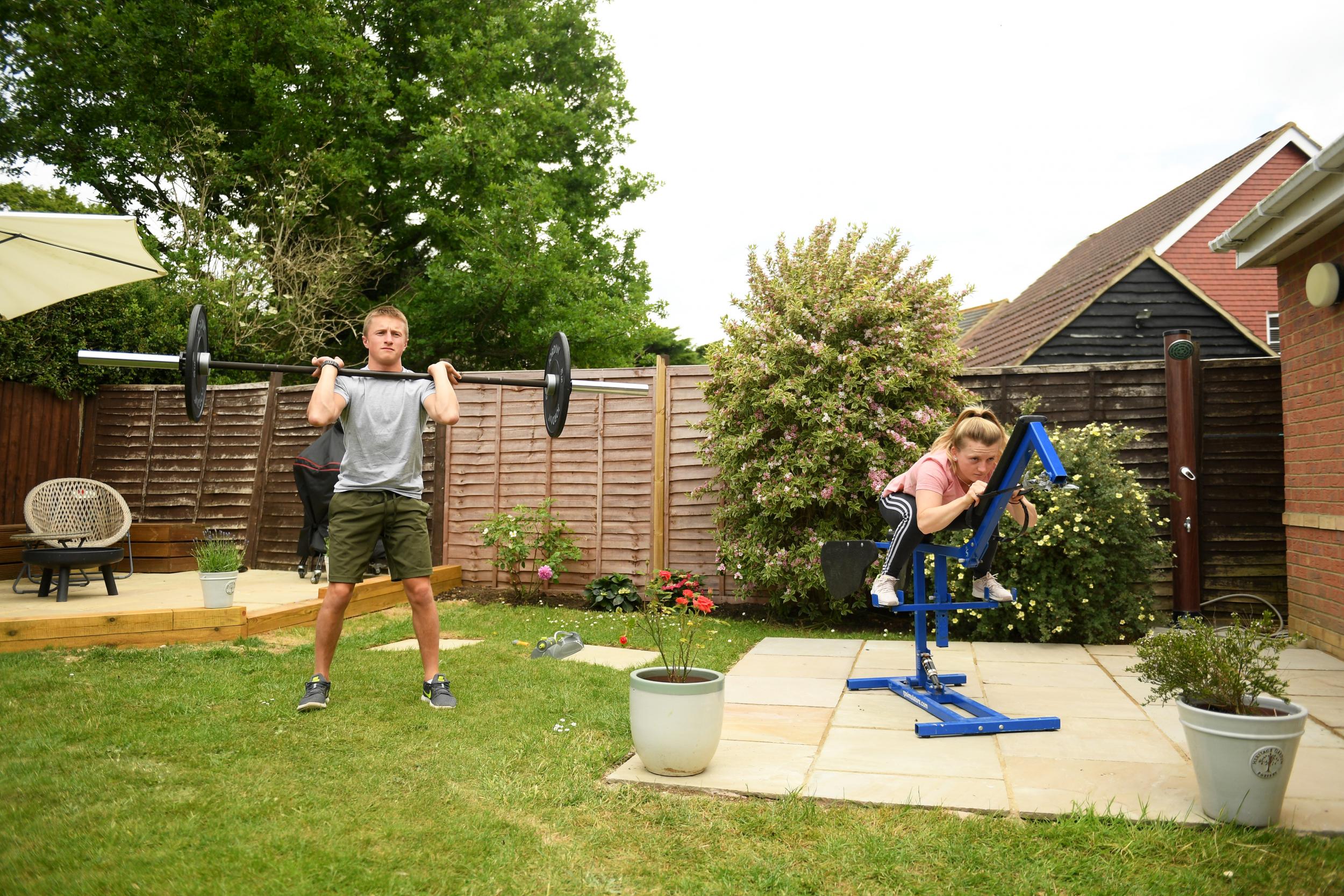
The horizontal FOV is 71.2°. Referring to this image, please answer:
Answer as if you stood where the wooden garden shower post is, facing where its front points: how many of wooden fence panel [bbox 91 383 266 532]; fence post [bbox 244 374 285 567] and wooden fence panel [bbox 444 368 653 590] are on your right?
3

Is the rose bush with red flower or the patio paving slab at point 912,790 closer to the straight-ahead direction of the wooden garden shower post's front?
the patio paving slab

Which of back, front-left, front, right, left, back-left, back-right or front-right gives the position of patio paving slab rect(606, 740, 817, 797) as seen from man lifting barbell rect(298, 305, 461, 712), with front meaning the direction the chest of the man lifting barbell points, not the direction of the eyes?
front-left

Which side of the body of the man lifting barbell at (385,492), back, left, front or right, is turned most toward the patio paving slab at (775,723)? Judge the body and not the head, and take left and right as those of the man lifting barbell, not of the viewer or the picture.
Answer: left

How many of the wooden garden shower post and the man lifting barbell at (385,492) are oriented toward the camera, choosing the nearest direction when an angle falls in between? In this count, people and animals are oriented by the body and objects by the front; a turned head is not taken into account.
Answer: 2

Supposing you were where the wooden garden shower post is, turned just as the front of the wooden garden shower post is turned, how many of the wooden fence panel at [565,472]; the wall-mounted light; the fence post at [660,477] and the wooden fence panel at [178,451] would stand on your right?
3

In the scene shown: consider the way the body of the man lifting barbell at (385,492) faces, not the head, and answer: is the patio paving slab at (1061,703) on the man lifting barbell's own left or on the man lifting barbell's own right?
on the man lifting barbell's own left

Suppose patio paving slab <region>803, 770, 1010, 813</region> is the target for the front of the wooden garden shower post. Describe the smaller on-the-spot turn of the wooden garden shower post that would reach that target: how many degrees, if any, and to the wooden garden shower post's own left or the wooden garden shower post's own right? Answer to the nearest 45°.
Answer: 0° — it already faces it

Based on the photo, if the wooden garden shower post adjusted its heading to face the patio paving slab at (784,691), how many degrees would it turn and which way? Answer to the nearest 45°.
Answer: approximately 45° to its right

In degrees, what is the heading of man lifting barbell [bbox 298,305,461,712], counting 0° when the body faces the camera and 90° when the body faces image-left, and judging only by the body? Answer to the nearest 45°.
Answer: approximately 0°

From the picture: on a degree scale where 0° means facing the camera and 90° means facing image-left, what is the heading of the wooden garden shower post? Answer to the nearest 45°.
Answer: approximately 0°

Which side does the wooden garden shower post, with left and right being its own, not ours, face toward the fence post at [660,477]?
right

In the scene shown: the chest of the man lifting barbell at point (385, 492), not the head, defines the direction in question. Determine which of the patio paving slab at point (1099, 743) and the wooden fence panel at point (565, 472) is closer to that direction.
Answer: the patio paving slab
